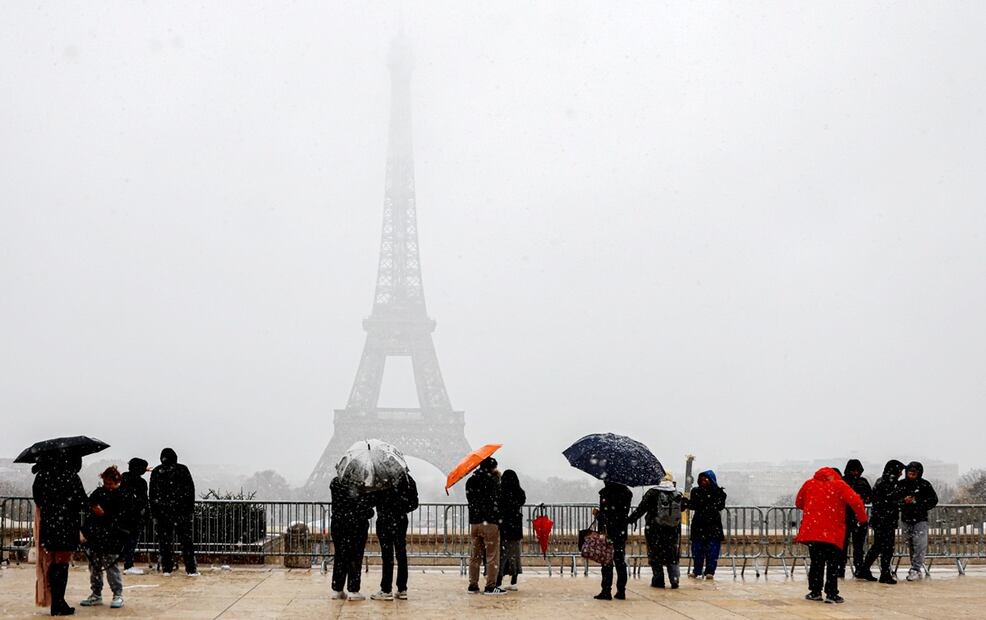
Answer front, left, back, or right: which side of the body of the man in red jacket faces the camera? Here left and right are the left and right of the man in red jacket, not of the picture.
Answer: back

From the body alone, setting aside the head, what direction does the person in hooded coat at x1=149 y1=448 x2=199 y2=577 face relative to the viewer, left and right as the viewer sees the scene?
facing away from the viewer

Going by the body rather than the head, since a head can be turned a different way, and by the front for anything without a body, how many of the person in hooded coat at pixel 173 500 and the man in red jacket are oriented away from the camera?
2

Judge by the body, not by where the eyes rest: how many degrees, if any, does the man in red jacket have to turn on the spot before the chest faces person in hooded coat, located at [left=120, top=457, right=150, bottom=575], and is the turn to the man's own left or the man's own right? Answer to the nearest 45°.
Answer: approximately 90° to the man's own left

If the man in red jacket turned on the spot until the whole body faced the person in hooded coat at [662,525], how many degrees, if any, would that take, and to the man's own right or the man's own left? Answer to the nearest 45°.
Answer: approximately 45° to the man's own left

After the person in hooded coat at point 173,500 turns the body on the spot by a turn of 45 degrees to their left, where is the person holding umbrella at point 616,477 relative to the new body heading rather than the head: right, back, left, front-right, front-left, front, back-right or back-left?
back

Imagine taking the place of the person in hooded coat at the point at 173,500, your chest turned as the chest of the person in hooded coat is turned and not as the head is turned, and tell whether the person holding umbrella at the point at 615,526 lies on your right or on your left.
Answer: on your right
